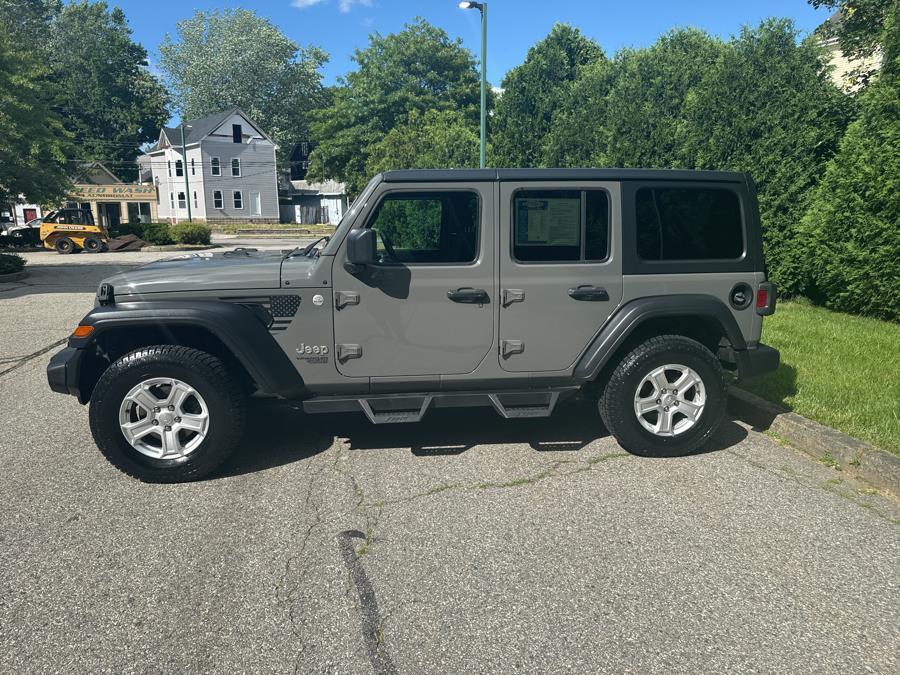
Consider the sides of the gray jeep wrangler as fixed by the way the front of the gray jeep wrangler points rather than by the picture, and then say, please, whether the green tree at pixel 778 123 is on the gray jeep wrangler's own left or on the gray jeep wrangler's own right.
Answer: on the gray jeep wrangler's own right

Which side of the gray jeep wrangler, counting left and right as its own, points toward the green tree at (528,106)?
right

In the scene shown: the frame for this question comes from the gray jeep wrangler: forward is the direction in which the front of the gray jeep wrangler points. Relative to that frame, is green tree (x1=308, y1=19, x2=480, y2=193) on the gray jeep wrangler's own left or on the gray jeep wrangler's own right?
on the gray jeep wrangler's own right

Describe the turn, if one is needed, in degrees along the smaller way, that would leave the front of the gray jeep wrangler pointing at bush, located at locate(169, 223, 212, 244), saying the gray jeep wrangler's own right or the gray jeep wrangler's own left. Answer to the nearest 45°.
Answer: approximately 90° to the gray jeep wrangler's own right

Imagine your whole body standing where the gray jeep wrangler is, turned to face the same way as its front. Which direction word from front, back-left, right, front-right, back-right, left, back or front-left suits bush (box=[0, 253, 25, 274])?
front-right

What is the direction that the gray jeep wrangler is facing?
to the viewer's left

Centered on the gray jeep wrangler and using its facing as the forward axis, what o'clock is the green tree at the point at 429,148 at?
The green tree is roughly at 3 o'clock from the gray jeep wrangler.

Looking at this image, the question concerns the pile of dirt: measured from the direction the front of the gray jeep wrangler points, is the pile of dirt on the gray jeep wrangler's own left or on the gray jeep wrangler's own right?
on the gray jeep wrangler's own right

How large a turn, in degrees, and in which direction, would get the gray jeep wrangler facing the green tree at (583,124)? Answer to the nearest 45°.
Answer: approximately 90° to its right

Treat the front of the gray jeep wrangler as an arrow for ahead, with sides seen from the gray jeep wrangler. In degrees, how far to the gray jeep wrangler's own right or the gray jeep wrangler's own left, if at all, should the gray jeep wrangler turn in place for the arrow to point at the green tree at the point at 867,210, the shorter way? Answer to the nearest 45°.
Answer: approximately 135° to the gray jeep wrangler's own right

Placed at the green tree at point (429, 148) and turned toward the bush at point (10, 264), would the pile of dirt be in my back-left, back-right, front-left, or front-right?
front-right

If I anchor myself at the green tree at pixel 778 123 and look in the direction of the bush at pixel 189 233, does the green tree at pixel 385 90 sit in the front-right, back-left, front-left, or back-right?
front-right

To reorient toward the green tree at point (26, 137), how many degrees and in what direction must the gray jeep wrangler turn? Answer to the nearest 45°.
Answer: approximately 45° to its right

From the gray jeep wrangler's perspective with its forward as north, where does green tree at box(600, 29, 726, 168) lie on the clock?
The green tree is roughly at 4 o'clock from the gray jeep wrangler.
